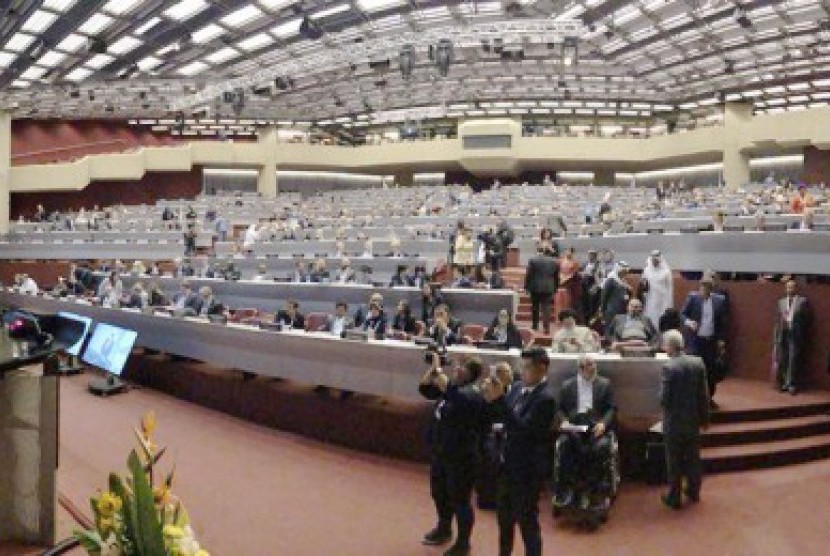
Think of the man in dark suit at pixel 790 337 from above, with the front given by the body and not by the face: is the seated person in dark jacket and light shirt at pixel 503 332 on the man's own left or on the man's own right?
on the man's own right

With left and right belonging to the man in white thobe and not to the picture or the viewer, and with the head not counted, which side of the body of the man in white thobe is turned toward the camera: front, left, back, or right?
front

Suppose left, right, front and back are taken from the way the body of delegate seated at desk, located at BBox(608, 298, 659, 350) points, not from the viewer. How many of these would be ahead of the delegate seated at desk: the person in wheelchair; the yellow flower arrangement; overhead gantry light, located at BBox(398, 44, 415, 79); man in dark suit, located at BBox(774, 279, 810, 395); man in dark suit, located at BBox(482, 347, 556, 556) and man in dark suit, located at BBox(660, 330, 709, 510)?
4

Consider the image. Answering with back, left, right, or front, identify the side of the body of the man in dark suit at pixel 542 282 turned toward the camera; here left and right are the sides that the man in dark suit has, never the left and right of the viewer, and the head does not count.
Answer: back

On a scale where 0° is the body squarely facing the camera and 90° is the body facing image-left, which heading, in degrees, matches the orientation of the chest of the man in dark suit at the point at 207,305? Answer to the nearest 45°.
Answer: approximately 45°

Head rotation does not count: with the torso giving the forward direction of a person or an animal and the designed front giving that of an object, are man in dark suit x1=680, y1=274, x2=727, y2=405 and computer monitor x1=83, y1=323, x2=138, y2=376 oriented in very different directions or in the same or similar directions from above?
same or similar directions

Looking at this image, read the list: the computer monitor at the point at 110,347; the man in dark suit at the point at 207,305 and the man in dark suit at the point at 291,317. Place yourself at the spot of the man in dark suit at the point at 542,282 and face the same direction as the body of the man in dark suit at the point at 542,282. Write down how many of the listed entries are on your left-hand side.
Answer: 3

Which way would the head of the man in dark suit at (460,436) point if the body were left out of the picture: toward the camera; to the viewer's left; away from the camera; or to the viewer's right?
to the viewer's left

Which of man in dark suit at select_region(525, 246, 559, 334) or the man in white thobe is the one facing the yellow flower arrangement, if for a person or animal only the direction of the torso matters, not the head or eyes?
the man in white thobe

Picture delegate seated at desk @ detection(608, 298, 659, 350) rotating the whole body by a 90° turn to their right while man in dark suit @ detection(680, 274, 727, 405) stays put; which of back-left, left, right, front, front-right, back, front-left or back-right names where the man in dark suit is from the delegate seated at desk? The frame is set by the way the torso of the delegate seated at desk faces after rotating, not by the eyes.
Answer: back-right

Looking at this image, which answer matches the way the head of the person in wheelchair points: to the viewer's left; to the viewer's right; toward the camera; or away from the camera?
toward the camera

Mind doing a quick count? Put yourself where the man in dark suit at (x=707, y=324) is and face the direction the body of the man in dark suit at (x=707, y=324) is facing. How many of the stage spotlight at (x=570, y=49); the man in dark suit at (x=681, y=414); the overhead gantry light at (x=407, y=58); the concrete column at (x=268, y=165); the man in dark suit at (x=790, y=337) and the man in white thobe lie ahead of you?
1

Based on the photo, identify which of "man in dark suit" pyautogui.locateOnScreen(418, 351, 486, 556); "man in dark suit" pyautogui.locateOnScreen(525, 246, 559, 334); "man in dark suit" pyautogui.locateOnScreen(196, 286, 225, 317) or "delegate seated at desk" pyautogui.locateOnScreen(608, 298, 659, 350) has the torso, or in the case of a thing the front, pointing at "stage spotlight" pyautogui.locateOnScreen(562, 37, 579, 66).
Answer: "man in dark suit" pyautogui.locateOnScreen(525, 246, 559, 334)
